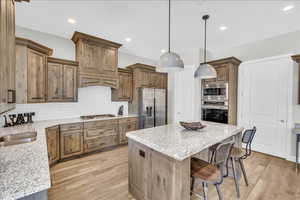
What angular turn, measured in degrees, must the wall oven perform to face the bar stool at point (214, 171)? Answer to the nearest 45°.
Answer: approximately 45° to its left

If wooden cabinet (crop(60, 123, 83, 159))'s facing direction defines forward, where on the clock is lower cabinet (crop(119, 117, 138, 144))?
The lower cabinet is roughly at 10 o'clock from the wooden cabinet.

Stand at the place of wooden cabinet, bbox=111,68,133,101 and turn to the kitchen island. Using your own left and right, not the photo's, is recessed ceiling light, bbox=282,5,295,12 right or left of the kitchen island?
left

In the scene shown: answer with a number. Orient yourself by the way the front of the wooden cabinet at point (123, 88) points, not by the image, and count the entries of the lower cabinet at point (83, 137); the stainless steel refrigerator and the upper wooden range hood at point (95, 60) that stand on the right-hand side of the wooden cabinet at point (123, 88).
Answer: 2

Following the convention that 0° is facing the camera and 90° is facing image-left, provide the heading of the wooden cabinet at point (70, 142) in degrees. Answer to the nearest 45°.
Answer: approximately 315°

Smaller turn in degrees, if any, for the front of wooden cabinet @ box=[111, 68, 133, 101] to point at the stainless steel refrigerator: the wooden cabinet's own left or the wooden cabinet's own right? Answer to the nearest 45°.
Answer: approximately 45° to the wooden cabinet's own left

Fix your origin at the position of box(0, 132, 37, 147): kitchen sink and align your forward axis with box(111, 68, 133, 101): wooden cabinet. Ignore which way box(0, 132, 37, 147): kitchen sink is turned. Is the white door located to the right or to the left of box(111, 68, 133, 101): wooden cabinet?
right

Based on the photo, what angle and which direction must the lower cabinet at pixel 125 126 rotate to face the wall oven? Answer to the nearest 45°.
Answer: approximately 45° to its left
